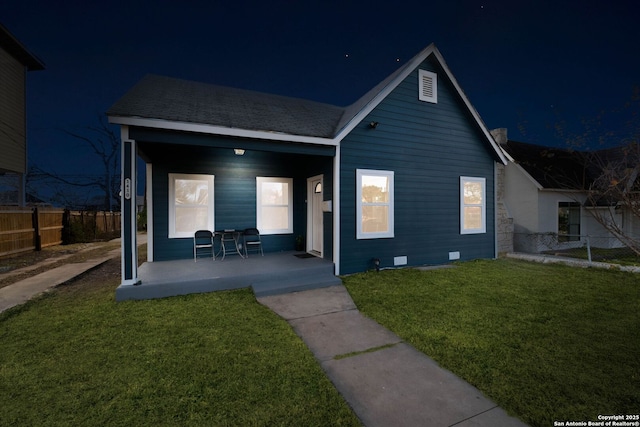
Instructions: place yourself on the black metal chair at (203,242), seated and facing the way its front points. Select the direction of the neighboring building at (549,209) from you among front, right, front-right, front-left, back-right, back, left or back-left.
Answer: front-left

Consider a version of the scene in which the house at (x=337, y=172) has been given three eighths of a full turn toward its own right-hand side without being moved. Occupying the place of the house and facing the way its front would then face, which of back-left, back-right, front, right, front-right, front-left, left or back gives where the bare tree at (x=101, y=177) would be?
front-right

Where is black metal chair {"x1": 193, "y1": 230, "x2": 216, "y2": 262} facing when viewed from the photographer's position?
facing the viewer and to the right of the viewer

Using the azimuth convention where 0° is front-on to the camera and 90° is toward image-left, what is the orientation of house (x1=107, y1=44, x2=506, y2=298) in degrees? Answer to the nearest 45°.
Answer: approximately 315°

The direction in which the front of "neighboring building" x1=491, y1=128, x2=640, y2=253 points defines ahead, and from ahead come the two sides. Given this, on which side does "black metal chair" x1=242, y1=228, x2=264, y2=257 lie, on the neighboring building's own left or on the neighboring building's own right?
on the neighboring building's own right

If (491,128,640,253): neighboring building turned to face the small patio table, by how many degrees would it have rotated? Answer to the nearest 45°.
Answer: approximately 90° to its right

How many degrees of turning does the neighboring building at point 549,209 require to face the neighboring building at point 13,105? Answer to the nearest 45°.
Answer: approximately 90° to its right

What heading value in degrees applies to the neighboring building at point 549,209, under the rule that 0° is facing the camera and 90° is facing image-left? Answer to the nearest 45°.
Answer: approximately 315°

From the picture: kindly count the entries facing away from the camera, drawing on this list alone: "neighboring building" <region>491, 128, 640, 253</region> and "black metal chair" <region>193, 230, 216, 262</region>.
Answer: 0

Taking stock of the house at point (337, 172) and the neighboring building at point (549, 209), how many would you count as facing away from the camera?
0

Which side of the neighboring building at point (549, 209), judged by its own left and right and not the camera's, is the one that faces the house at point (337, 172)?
right

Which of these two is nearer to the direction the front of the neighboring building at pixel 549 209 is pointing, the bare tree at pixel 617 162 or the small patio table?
the bare tree
